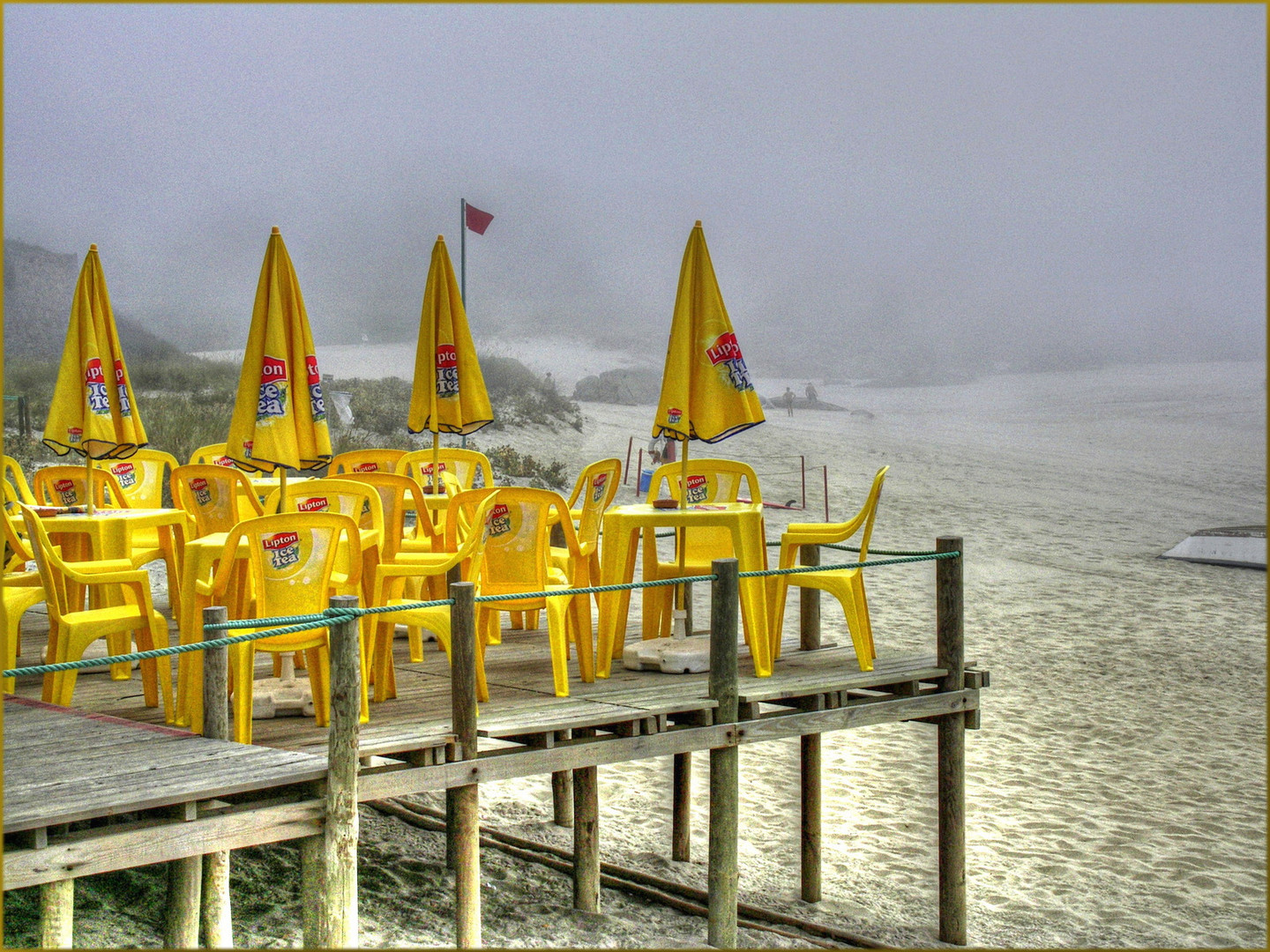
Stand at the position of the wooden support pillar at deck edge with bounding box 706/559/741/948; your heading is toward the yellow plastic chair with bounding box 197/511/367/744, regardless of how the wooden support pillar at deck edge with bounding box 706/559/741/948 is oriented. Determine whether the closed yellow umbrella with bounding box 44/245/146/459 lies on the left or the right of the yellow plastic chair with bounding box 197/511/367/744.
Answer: right

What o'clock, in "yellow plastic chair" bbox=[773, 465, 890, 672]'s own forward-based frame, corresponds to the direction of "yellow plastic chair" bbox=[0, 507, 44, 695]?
"yellow plastic chair" bbox=[0, 507, 44, 695] is roughly at 12 o'clock from "yellow plastic chair" bbox=[773, 465, 890, 672].

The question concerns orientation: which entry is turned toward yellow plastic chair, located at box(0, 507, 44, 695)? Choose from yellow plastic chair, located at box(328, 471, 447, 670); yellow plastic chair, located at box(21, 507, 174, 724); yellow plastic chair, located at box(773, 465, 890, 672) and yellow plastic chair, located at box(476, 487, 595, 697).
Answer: yellow plastic chair, located at box(773, 465, 890, 672)

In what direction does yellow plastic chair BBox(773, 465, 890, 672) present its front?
to the viewer's left

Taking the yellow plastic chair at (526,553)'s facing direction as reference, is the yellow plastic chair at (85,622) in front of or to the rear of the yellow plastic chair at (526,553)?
to the rear

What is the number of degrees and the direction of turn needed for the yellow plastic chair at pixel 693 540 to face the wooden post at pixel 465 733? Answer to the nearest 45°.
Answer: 0° — it already faces it

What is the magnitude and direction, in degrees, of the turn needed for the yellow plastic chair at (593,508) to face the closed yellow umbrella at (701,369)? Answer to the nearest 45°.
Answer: approximately 90° to its left

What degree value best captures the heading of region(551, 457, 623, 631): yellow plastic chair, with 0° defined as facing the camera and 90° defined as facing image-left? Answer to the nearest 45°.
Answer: approximately 45°

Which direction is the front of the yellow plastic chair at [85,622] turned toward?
to the viewer's right

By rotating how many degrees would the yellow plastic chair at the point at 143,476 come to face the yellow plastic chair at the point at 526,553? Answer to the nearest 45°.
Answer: approximately 90° to its left
